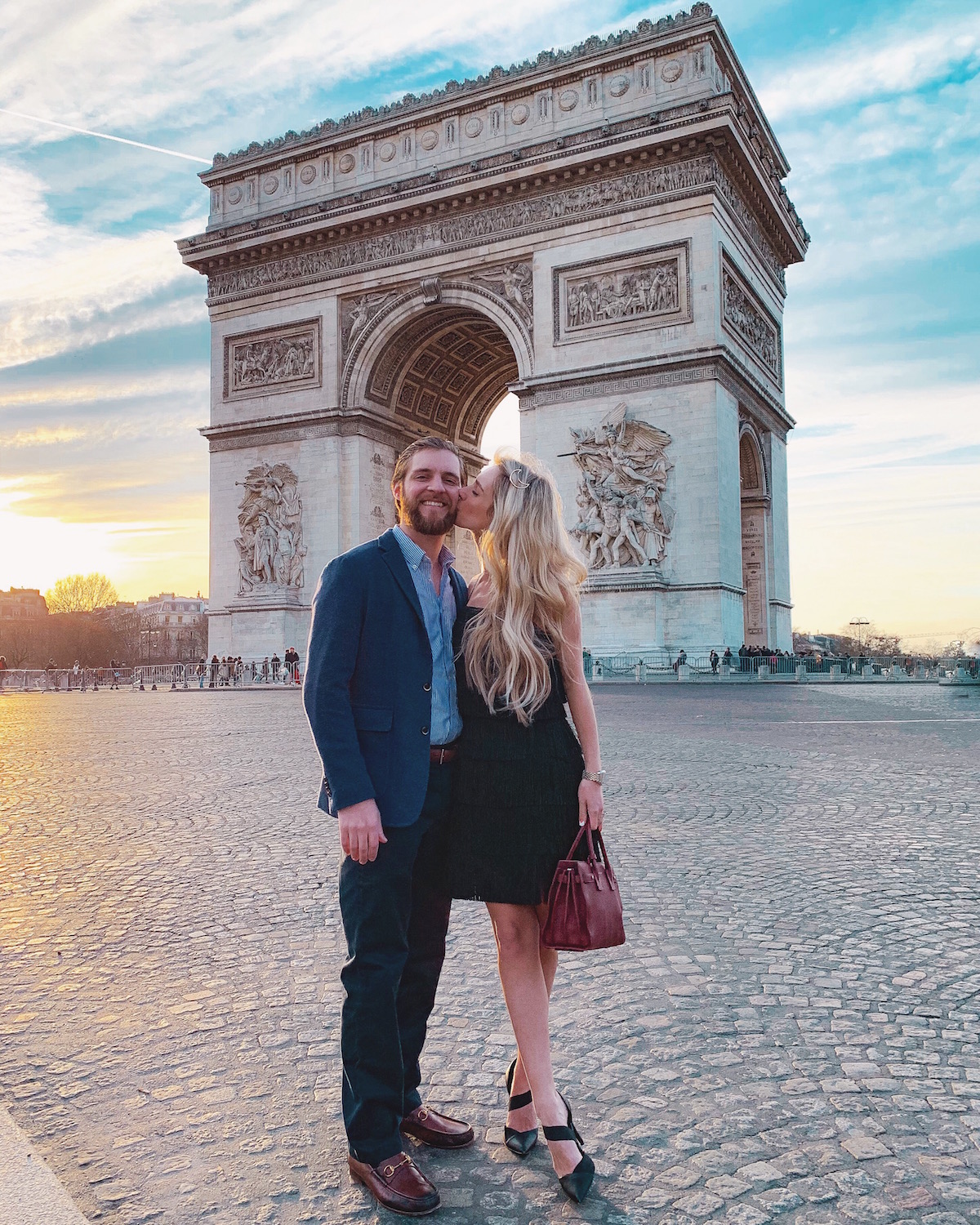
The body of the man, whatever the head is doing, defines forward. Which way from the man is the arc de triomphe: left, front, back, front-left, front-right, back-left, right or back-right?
back-left

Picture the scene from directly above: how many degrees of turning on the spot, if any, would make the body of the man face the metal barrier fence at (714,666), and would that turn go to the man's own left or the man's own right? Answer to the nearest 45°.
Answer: approximately 135° to the man's own left

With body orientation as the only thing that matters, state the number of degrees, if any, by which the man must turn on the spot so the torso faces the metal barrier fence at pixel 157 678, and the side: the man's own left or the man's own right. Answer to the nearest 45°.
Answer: approximately 135° to the man's own left

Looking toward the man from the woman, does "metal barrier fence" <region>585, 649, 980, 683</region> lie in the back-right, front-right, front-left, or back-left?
back-right

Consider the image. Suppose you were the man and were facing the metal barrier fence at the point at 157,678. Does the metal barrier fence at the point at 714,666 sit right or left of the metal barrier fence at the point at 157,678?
right

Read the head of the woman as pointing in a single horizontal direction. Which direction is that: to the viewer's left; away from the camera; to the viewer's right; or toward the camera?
to the viewer's left

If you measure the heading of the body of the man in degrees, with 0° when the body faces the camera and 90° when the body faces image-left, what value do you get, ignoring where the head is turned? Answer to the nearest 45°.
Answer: approximately 315°
